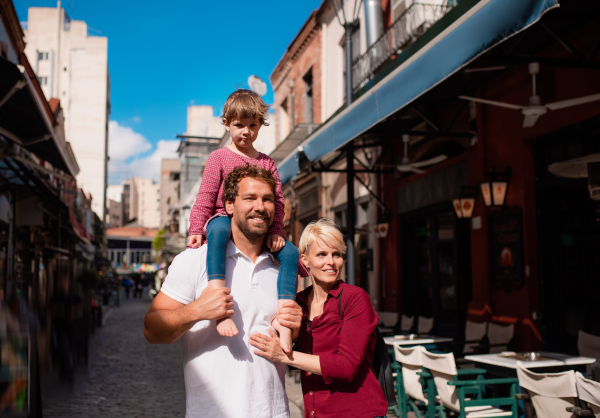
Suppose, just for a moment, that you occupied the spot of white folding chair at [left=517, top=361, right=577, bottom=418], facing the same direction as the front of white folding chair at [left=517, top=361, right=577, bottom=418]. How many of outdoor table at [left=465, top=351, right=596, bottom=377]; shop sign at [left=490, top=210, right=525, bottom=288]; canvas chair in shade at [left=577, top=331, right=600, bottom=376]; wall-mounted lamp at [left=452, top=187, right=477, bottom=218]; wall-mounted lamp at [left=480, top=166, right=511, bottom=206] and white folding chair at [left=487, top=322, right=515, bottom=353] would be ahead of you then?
6

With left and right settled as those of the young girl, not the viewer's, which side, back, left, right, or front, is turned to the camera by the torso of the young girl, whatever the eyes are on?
front

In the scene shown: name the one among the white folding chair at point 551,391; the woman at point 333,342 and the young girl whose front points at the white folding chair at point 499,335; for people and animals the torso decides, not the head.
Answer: the white folding chair at point 551,391

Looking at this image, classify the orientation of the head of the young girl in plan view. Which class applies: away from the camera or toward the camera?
toward the camera

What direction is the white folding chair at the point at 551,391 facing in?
away from the camera

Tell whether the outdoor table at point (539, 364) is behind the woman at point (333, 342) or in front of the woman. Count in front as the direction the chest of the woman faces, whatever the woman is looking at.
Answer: behind

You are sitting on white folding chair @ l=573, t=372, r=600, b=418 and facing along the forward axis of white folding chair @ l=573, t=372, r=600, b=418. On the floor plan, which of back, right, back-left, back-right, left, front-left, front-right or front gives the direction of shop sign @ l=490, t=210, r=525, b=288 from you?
front-left

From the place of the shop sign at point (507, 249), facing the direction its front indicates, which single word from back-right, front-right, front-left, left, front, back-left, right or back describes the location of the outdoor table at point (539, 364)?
front-left

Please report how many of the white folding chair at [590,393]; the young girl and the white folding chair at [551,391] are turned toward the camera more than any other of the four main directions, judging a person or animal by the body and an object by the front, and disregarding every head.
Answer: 1

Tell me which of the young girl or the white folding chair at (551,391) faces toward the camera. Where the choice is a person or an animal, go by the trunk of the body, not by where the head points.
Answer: the young girl

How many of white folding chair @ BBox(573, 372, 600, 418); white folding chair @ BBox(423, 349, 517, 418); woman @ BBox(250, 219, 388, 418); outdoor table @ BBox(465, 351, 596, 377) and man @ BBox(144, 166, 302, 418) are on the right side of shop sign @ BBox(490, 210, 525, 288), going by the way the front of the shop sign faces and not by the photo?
0

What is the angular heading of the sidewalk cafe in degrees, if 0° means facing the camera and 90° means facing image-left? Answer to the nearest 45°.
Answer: approximately 45°

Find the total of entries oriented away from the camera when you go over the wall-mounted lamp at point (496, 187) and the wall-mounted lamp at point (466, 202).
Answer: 0

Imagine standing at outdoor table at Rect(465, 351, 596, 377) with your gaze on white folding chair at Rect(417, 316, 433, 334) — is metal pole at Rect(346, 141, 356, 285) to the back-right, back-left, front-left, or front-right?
front-left

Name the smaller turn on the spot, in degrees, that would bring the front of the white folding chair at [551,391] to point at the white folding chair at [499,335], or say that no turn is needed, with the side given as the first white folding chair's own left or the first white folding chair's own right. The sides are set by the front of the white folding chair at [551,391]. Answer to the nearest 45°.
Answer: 0° — it already faces it

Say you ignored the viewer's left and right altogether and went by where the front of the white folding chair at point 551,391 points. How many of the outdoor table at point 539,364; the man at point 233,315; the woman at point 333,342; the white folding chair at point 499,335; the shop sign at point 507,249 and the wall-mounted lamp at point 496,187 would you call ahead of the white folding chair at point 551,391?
4
